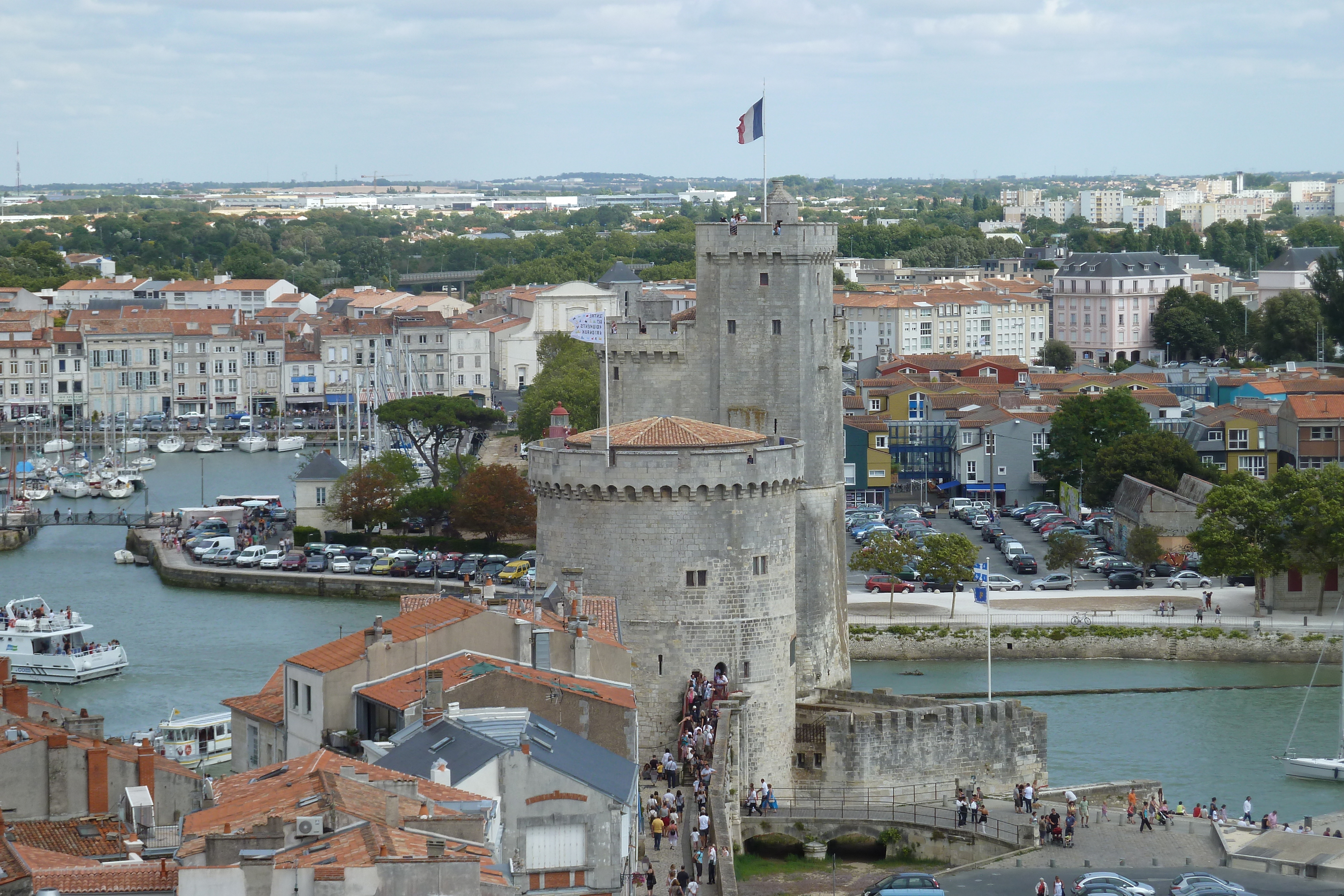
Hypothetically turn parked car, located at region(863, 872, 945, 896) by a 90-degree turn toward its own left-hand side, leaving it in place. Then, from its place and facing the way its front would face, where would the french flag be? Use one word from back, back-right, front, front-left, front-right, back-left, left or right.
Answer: back

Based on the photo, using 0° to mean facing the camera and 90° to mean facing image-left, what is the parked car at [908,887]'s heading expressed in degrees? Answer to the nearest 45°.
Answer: approximately 90°

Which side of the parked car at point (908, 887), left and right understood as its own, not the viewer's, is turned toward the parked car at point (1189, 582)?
right

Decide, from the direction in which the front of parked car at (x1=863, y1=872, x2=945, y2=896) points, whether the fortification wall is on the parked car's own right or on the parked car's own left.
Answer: on the parked car's own right

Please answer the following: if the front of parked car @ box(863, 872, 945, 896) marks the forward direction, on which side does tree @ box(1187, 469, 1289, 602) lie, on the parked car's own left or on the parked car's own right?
on the parked car's own right

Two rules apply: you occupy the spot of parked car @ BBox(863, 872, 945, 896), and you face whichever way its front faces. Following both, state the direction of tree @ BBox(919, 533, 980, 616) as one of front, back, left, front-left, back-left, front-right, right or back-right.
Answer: right

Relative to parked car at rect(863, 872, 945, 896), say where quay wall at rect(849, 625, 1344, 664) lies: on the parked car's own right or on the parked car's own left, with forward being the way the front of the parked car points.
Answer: on the parked car's own right

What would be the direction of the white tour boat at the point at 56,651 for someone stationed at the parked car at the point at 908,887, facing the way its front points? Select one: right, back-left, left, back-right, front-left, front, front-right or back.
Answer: front-right

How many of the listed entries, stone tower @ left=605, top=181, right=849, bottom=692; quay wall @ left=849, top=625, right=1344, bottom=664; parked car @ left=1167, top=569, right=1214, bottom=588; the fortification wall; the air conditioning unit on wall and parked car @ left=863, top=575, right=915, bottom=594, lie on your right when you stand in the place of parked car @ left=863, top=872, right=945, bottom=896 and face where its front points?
5

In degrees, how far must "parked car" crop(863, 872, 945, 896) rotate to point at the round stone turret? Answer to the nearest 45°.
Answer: approximately 45° to its right

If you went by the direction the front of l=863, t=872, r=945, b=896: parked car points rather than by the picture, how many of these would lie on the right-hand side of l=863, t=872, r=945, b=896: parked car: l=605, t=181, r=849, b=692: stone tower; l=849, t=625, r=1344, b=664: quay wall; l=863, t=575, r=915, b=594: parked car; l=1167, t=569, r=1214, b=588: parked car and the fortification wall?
5
